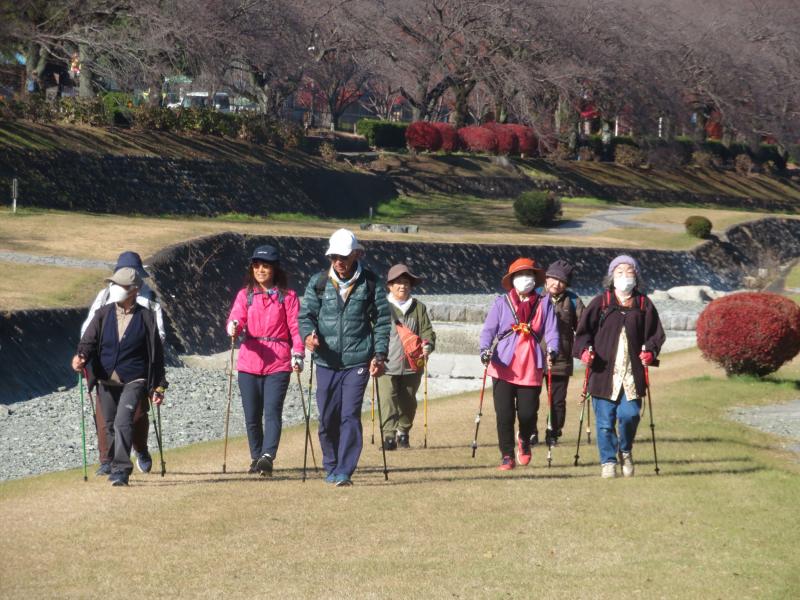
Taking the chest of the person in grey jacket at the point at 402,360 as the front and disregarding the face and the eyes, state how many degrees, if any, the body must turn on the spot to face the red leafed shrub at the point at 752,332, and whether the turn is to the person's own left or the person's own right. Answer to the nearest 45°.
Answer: approximately 135° to the person's own left

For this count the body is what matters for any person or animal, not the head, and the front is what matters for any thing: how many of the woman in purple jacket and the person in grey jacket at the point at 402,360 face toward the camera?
2

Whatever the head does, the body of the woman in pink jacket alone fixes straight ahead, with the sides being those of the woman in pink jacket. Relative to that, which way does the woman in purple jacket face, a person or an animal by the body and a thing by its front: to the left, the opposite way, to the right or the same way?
the same way

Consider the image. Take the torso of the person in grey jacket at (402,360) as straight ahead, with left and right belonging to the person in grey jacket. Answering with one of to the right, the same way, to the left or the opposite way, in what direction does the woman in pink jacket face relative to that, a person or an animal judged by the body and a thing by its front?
the same way

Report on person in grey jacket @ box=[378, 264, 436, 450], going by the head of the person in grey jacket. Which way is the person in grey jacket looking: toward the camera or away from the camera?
toward the camera

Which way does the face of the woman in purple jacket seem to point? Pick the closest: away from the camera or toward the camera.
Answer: toward the camera

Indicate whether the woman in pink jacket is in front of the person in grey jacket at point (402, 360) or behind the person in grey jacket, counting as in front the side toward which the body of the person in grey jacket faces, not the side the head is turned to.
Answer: in front

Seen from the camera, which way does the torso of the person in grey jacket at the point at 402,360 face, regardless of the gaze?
toward the camera

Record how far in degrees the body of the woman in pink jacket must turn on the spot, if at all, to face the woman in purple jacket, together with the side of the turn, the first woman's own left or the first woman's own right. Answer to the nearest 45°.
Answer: approximately 90° to the first woman's own left

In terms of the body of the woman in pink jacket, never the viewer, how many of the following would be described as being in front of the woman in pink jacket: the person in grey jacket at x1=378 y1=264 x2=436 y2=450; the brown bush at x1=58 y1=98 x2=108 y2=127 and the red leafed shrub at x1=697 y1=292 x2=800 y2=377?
0

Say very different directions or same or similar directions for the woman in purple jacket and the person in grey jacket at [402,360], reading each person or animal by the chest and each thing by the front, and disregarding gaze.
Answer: same or similar directions

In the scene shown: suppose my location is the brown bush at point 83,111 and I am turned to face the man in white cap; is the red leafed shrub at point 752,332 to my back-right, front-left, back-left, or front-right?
front-left

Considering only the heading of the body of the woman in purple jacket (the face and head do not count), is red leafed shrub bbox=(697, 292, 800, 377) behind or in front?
behind

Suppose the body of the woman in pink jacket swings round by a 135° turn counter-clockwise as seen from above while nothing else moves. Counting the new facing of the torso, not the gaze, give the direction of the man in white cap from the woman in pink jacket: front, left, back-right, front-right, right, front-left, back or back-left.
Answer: right

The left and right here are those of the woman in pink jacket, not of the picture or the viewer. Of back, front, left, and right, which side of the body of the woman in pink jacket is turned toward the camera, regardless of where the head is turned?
front

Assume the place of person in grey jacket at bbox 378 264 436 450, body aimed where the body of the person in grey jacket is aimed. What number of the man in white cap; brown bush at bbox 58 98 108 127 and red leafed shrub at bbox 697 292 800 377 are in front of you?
1
